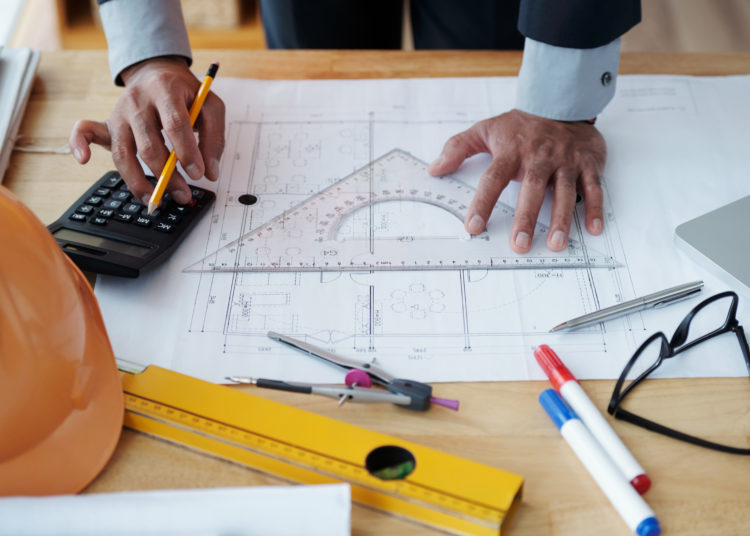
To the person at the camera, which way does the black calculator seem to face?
facing away from the viewer and to the right of the viewer
